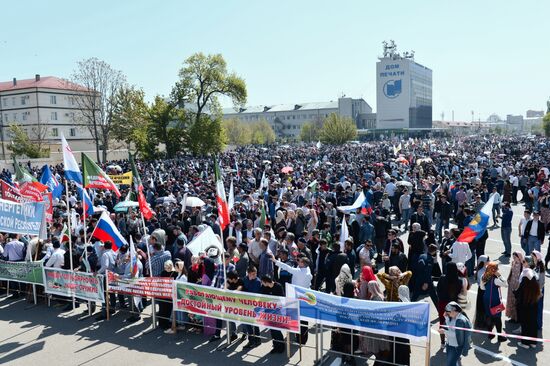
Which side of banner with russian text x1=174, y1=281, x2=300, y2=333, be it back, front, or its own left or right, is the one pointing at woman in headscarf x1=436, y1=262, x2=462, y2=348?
left

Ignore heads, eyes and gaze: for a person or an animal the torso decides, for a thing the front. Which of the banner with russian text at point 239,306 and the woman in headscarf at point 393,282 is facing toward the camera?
the banner with russian text

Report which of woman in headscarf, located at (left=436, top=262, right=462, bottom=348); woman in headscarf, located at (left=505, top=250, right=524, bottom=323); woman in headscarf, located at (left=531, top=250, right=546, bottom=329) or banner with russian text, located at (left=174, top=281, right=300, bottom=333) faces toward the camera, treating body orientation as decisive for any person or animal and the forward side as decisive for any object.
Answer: the banner with russian text

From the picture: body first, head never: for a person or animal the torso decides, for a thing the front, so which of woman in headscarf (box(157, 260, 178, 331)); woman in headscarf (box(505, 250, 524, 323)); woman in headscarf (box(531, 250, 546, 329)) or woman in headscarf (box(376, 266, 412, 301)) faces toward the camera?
woman in headscarf (box(157, 260, 178, 331))

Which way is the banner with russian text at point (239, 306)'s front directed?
toward the camera

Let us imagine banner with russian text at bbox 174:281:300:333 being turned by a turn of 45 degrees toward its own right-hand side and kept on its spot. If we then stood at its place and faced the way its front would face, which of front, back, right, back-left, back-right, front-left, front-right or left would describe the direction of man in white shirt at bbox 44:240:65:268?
right

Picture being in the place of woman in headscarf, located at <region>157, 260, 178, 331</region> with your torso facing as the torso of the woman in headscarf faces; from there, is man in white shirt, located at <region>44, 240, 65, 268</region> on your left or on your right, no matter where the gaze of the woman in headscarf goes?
on your right

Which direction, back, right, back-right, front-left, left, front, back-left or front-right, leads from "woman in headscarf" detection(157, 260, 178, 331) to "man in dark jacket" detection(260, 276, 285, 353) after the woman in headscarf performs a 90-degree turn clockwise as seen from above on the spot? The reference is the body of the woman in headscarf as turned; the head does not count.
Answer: back-left

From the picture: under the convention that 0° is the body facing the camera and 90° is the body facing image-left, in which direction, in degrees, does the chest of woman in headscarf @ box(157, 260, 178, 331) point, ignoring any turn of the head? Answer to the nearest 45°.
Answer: approximately 0°
